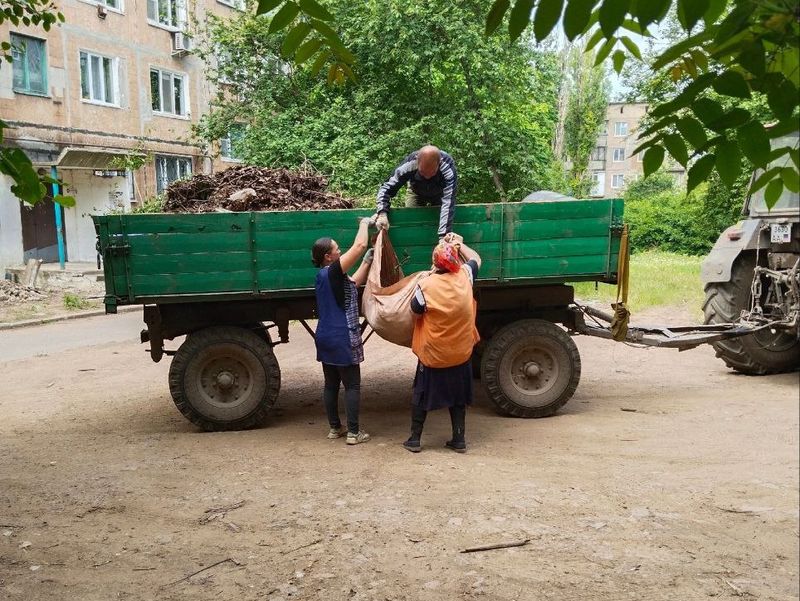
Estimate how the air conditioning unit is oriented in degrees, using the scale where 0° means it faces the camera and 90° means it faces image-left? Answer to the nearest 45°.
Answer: approximately 315°

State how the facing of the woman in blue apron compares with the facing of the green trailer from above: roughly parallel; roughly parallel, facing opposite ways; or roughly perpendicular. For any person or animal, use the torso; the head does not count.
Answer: roughly parallel

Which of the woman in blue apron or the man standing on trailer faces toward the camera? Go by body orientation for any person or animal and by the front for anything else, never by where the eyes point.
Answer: the man standing on trailer

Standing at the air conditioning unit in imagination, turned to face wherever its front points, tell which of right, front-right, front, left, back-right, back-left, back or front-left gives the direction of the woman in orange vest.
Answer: front-right

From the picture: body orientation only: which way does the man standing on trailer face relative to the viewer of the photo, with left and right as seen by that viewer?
facing the viewer

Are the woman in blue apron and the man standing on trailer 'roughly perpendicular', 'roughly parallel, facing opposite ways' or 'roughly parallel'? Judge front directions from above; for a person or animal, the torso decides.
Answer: roughly perpendicular

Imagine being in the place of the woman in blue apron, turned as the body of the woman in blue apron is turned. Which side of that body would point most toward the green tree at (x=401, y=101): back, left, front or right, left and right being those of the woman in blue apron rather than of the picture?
left

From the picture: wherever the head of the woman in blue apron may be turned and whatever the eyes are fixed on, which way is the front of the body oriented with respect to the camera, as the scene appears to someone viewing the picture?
to the viewer's right

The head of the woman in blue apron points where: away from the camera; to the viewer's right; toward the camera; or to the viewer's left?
to the viewer's right

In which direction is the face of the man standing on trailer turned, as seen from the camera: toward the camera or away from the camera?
toward the camera

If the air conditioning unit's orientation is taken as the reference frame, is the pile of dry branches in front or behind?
in front

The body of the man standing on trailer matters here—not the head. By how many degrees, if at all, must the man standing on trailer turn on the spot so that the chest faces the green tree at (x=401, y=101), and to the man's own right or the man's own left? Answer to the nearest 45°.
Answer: approximately 180°

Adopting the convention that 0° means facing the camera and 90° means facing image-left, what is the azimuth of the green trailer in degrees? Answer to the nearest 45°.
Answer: approximately 270°

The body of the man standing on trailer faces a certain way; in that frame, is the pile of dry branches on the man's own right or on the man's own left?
on the man's own right

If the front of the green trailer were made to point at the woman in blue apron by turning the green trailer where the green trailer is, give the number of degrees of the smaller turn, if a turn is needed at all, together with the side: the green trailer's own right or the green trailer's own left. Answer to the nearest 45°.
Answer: approximately 45° to the green trailer's own right

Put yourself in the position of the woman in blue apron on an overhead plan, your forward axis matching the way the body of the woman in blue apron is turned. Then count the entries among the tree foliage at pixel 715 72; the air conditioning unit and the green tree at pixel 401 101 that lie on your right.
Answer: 1
